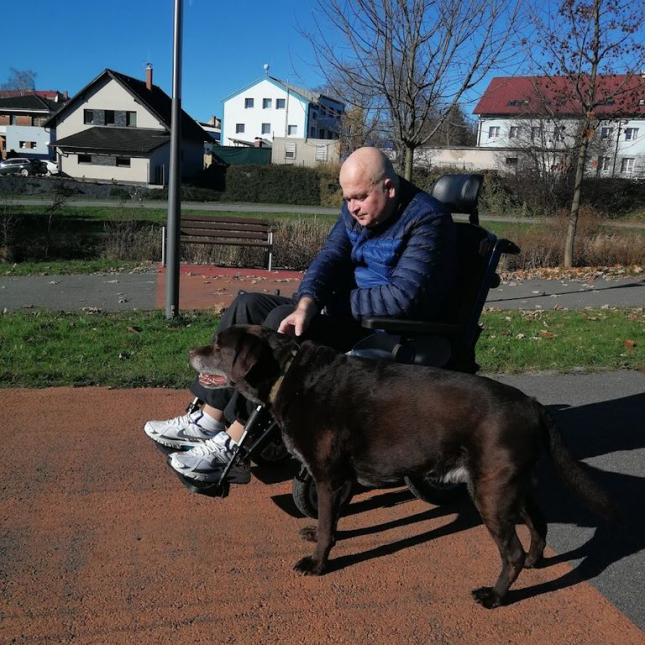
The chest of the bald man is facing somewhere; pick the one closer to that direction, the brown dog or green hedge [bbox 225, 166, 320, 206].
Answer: the brown dog

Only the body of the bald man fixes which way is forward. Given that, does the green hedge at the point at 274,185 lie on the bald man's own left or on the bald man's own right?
on the bald man's own right

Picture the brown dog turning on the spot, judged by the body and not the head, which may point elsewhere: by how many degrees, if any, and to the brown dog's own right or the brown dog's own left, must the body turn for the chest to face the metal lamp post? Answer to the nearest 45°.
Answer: approximately 45° to the brown dog's own right

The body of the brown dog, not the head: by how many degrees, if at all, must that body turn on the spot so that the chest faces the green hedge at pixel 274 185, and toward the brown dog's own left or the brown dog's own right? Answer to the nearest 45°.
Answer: approximately 90° to the brown dog's own right

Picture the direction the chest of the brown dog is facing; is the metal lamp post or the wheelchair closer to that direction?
the metal lamp post

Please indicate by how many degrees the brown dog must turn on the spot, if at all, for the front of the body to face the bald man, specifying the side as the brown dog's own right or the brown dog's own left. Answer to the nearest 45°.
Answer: approximately 45° to the brown dog's own right

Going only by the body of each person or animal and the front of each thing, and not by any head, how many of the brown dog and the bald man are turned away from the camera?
0

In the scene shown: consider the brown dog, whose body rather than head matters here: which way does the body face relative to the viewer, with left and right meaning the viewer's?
facing to the left of the viewer

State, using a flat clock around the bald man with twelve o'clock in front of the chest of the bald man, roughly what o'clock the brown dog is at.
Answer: The brown dog is roughly at 10 o'clock from the bald man.
